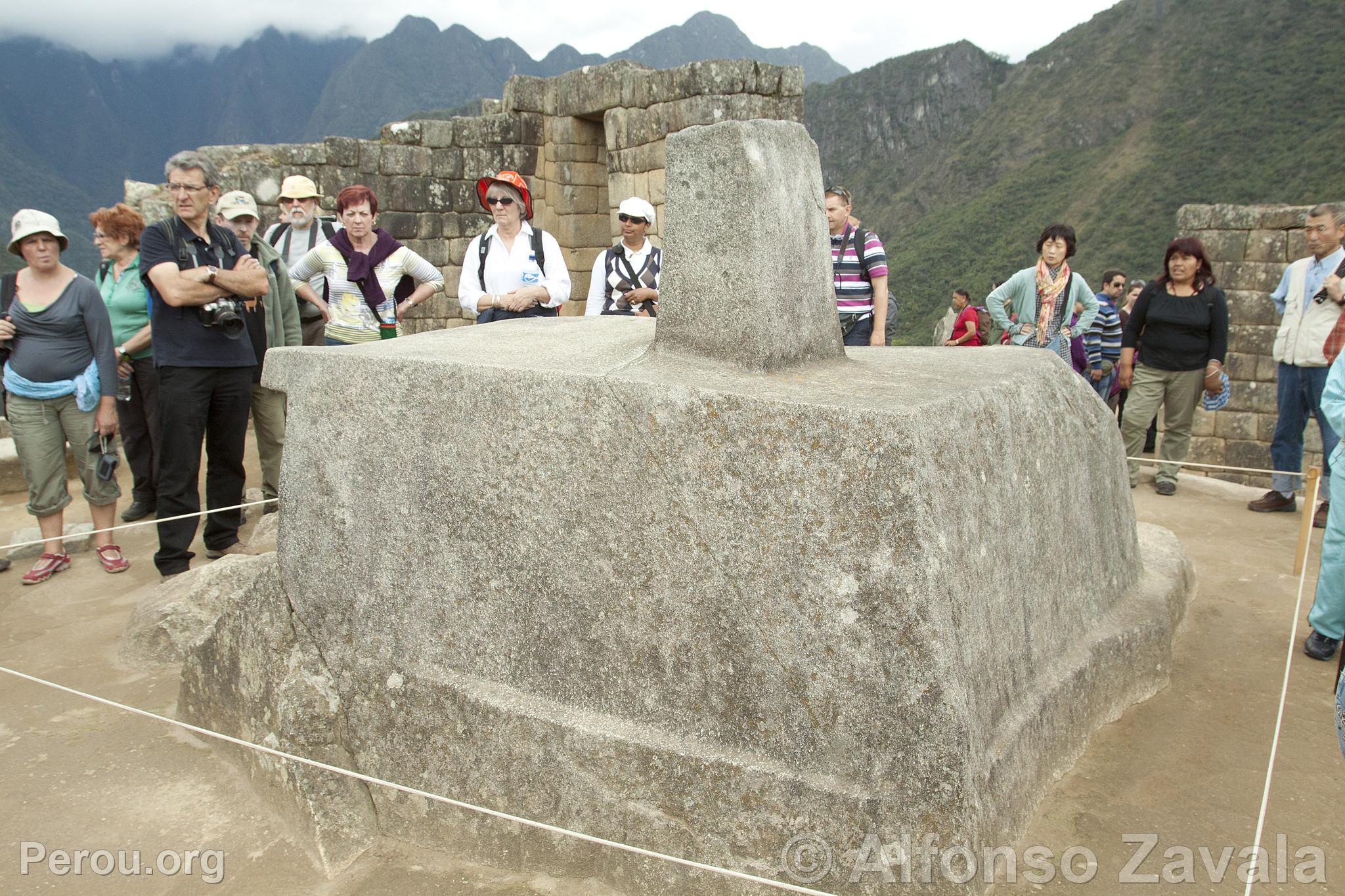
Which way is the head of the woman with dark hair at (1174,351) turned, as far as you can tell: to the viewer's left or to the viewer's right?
to the viewer's left

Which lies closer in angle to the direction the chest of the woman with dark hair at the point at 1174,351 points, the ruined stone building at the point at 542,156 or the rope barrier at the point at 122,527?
the rope barrier

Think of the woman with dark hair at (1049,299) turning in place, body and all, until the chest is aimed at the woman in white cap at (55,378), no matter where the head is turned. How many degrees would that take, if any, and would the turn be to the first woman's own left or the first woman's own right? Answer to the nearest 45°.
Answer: approximately 45° to the first woman's own right

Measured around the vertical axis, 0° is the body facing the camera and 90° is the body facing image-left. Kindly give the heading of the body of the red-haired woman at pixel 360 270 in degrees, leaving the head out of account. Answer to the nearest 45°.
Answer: approximately 0°

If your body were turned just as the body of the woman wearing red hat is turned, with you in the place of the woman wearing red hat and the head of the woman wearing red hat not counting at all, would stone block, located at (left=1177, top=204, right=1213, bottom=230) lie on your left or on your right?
on your left

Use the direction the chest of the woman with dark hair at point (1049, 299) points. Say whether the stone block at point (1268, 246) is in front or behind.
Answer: behind

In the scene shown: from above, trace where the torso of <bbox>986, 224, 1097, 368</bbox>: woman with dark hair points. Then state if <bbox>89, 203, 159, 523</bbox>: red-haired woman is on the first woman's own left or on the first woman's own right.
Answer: on the first woman's own right

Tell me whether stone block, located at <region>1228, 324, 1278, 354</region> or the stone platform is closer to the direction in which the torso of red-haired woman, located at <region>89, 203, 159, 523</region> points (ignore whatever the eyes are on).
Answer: the stone platform

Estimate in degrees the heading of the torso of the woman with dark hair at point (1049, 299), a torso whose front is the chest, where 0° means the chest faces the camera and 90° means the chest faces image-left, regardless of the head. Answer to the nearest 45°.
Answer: approximately 0°

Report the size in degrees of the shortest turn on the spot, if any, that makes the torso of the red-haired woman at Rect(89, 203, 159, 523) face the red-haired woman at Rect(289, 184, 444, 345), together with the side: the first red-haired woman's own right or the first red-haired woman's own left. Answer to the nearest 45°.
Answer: approximately 90° to the first red-haired woman's own left
